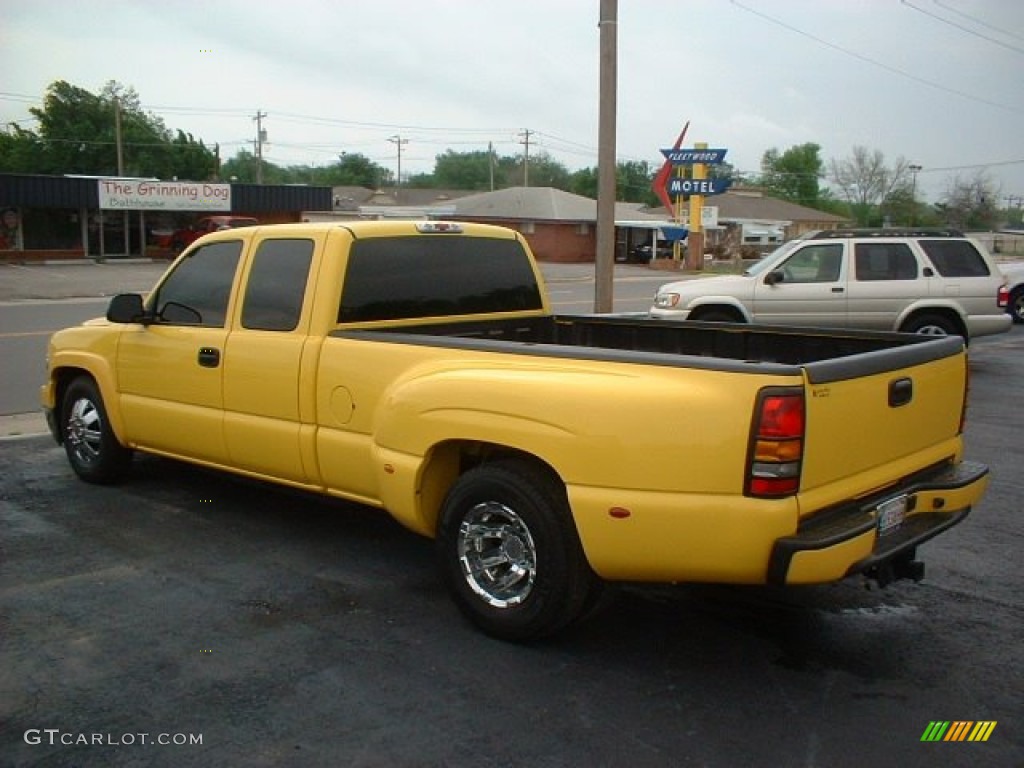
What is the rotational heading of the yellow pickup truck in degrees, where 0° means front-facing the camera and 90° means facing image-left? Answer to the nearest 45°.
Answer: approximately 135°

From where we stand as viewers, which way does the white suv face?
facing to the left of the viewer

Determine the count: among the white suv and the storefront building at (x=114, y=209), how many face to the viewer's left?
1

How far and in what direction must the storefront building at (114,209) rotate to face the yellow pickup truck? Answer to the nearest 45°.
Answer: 0° — it already faces it

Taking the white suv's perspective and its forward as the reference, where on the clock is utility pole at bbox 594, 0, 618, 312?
The utility pole is roughly at 11 o'clock from the white suv.

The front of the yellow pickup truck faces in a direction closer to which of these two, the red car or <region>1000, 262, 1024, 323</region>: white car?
the red car

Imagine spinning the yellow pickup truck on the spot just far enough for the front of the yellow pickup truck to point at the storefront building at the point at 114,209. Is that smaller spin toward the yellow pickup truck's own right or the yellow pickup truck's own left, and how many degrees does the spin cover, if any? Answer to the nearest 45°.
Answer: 0° — it already faces it

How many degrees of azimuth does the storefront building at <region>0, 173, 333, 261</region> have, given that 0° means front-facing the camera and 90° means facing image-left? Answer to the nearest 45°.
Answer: approximately 0°

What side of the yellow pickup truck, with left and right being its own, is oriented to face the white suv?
right

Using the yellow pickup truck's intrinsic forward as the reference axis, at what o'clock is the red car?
The red car is roughly at 1 o'clock from the yellow pickup truck.
